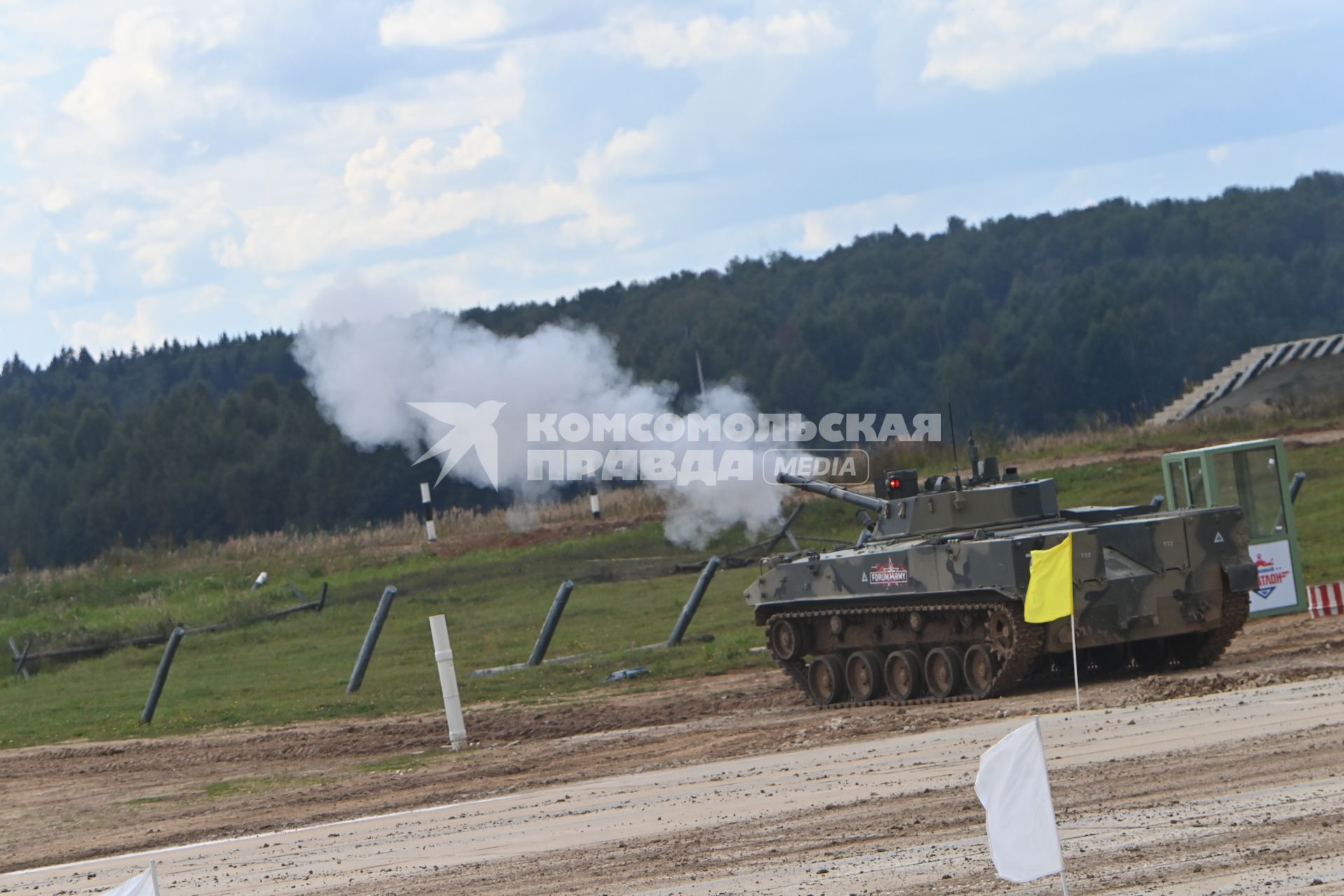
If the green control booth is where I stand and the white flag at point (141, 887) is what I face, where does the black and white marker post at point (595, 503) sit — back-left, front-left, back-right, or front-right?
back-right

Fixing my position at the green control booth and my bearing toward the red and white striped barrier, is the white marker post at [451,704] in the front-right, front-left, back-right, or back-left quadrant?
back-right

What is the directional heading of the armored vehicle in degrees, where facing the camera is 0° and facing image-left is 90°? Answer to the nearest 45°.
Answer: approximately 135°

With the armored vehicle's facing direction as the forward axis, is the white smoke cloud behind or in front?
in front

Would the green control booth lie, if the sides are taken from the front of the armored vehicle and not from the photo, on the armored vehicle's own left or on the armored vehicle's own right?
on the armored vehicle's own right

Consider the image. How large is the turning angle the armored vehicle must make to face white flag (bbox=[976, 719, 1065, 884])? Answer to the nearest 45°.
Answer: approximately 135° to its left

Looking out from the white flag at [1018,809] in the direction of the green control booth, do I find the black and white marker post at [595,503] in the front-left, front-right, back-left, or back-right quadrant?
front-left

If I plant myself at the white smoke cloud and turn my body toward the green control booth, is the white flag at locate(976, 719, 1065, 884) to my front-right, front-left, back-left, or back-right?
front-right

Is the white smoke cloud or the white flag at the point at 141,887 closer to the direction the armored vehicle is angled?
the white smoke cloud

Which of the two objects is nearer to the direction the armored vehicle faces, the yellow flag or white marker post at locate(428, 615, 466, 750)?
the white marker post

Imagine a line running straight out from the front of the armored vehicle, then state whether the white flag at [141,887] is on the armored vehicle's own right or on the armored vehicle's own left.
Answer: on the armored vehicle's own left

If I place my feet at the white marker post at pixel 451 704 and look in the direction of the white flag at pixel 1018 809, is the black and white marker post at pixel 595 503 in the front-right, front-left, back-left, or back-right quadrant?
back-left

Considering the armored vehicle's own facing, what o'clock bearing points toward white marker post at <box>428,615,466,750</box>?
The white marker post is roughly at 10 o'clock from the armored vehicle.

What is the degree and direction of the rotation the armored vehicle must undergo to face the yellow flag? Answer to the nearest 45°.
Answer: approximately 135° to its left
